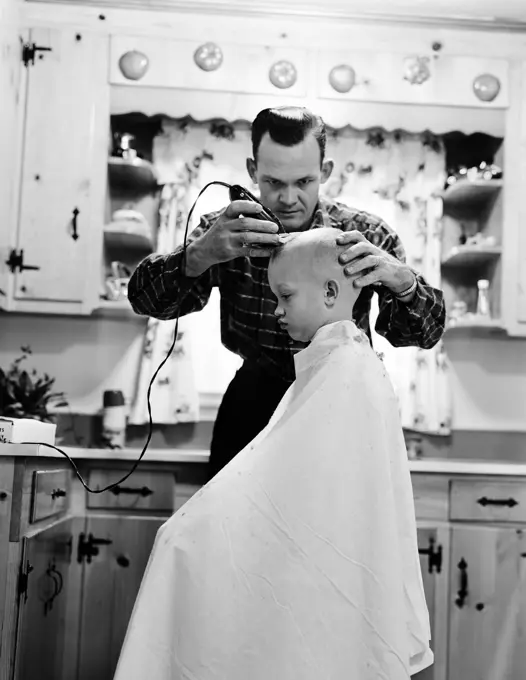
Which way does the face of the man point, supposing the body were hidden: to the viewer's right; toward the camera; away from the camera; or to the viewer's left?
toward the camera

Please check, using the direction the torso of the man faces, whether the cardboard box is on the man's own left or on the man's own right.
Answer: on the man's own right

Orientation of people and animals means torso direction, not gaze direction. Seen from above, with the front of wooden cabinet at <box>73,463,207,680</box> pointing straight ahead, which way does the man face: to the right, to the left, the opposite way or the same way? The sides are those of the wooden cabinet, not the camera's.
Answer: the same way

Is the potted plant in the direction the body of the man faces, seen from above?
no

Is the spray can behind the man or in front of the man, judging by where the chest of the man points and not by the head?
behind

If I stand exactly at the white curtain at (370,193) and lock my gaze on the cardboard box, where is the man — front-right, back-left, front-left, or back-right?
front-left

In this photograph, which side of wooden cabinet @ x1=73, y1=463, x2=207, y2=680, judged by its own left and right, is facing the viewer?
front

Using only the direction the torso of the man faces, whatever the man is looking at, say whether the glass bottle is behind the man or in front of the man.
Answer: behind

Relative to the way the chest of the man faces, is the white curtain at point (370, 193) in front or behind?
behind

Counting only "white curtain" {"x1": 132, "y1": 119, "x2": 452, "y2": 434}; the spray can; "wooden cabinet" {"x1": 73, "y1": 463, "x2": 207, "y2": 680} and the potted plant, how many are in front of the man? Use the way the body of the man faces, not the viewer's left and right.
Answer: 0

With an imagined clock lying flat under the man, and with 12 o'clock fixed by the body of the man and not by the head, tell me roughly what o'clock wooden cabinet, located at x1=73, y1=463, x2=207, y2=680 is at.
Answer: The wooden cabinet is roughly at 5 o'clock from the man.

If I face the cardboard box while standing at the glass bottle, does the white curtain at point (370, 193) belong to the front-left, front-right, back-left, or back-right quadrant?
front-right

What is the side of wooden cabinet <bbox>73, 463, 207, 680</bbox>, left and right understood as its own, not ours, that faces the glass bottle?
left
